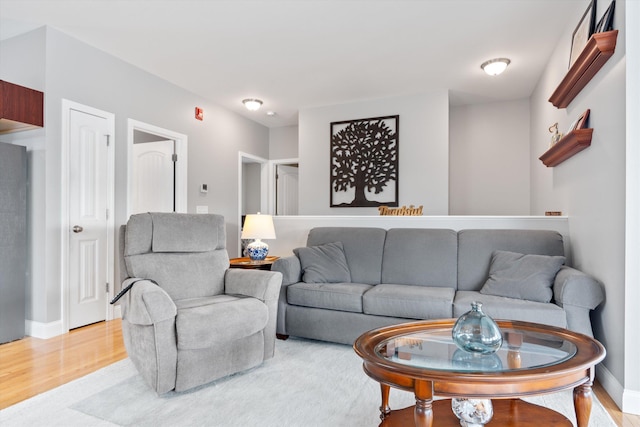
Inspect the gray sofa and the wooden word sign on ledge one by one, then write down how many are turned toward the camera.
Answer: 2

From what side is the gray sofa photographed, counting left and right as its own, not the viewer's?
front

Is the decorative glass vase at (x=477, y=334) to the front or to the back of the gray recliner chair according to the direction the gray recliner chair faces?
to the front

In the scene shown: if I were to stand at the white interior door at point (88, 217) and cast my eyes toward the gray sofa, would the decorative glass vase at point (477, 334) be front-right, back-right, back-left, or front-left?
front-right

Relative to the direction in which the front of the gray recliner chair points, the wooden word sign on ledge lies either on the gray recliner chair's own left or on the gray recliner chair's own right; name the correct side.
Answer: on the gray recliner chair's own left

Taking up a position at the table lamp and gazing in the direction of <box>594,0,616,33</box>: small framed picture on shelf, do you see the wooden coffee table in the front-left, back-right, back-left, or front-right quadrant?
front-right

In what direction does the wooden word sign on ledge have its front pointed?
toward the camera

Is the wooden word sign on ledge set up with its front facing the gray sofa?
yes

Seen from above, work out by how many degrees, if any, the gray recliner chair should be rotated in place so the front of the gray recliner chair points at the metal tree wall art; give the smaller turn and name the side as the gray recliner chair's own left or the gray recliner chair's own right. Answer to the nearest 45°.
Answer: approximately 90° to the gray recliner chair's own left
